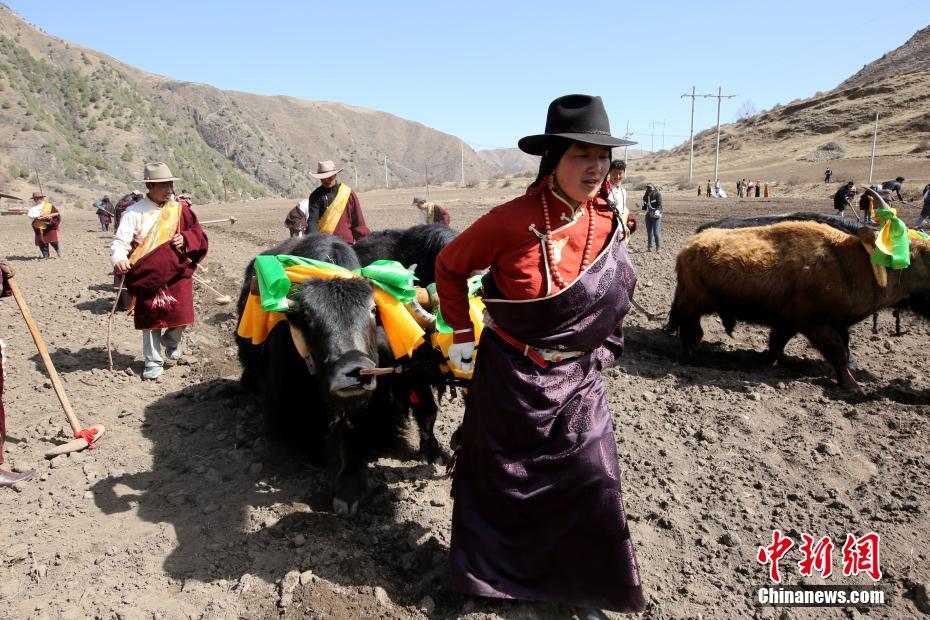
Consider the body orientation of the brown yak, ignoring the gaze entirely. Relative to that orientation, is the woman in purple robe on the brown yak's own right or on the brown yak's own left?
on the brown yak's own right

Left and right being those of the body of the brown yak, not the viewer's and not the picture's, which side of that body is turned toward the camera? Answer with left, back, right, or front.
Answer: right

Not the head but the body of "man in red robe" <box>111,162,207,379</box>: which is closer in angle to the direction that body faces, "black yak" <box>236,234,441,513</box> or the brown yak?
the black yak

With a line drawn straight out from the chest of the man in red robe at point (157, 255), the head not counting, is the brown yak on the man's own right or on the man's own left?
on the man's own left

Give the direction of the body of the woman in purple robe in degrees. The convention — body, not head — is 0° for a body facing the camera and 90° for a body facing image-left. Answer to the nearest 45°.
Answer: approximately 315°

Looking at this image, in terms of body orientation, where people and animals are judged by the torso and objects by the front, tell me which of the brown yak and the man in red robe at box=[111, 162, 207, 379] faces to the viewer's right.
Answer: the brown yak

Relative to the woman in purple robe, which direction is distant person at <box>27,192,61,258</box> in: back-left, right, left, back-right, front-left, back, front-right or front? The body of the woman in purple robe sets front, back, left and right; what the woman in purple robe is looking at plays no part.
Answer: back

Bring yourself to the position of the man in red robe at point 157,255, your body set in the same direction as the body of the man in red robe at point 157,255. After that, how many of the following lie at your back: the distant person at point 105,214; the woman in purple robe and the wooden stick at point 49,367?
1

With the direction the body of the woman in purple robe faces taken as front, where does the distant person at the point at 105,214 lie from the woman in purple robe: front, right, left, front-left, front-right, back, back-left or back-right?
back

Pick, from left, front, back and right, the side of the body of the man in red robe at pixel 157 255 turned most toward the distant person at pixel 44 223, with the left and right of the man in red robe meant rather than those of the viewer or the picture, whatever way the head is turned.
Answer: back

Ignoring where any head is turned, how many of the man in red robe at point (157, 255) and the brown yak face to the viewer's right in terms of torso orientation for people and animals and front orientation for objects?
1

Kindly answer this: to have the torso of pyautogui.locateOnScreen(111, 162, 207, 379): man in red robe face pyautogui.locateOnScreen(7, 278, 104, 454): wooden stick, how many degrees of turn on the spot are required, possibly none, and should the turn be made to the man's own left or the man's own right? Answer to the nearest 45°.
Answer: approximately 45° to the man's own right
